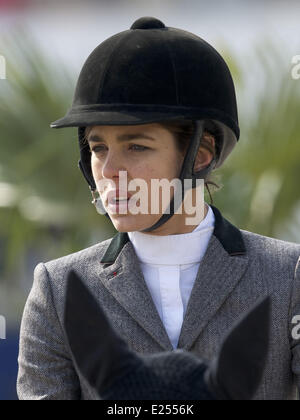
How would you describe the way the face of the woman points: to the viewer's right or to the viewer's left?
to the viewer's left

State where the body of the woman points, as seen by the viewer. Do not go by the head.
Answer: toward the camera
